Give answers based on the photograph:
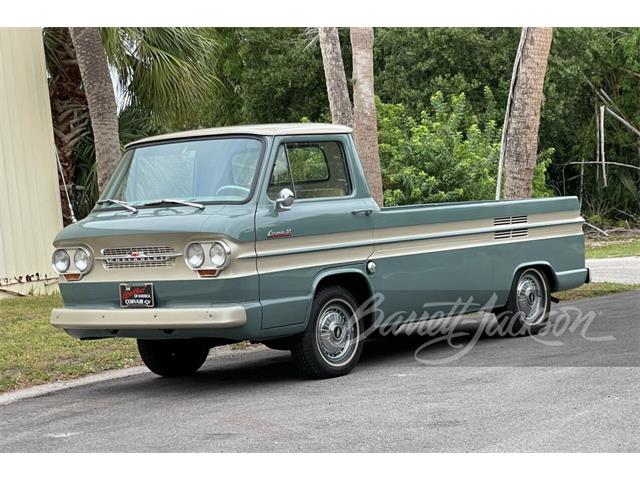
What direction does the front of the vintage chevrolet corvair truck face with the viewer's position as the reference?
facing the viewer and to the left of the viewer

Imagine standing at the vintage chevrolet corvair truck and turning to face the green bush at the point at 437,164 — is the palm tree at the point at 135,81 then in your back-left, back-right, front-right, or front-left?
front-left

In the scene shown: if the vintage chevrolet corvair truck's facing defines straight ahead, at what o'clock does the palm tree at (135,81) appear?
The palm tree is roughly at 4 o'clock from the vintage chevrolet corvair truck.

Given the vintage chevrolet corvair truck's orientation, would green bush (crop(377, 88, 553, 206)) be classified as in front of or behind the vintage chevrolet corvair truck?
behind

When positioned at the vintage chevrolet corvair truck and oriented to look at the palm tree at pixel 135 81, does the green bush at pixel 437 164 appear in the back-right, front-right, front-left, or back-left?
front-right

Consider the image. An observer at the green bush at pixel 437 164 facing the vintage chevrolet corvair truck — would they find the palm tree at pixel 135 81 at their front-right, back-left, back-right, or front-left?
front-right
